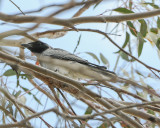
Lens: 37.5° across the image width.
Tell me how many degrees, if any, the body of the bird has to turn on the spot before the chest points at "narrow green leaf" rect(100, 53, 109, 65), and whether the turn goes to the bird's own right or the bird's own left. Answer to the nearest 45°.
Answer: approximately 180°

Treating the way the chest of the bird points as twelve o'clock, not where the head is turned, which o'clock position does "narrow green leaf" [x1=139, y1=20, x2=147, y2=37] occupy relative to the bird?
The narrow green leaf is roughly at 7 o'clock from the bird.

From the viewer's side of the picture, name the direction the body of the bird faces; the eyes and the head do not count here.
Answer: to the viewer's left

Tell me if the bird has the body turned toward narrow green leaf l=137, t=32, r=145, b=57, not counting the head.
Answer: no
